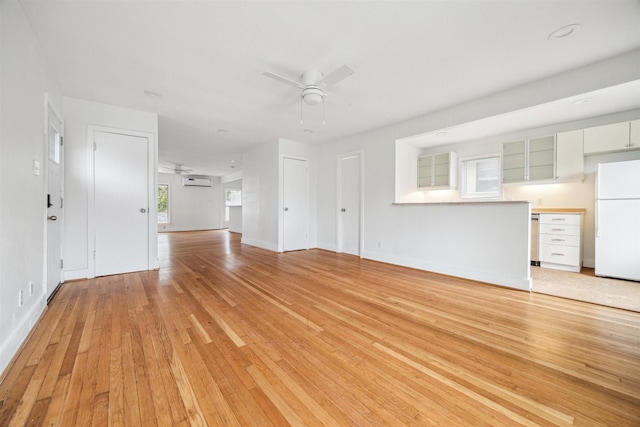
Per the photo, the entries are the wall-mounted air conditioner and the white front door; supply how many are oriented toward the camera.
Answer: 1

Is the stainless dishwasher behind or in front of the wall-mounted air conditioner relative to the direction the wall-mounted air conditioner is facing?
in front

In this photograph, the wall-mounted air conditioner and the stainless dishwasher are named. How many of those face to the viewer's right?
0

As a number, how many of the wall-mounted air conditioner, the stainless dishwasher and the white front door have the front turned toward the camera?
2

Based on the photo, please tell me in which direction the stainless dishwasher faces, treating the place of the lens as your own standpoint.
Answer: facing the viewer

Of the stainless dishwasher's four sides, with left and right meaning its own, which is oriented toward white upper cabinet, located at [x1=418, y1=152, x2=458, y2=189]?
right

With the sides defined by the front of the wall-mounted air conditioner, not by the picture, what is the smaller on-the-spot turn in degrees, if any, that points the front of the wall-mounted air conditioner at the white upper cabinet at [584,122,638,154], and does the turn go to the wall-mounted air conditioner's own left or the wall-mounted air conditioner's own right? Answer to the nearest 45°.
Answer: approximately 45° to the wall-mounted air conditioner's own left

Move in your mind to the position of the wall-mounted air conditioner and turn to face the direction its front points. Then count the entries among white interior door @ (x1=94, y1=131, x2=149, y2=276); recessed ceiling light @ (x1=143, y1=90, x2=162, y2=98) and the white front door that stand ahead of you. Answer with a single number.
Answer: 3

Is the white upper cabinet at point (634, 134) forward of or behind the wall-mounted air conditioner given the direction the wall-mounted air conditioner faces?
forward

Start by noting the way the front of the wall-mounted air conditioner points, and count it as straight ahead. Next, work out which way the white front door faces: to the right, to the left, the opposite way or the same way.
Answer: to the left

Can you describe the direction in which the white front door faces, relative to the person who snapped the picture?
facing to the right of the viewer

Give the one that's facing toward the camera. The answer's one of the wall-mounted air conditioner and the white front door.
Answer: the wall-mounted air conditioner

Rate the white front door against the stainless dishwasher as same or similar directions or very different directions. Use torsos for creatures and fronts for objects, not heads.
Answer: very different directions

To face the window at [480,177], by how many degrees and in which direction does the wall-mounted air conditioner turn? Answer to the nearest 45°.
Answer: approximately 45° to its left
